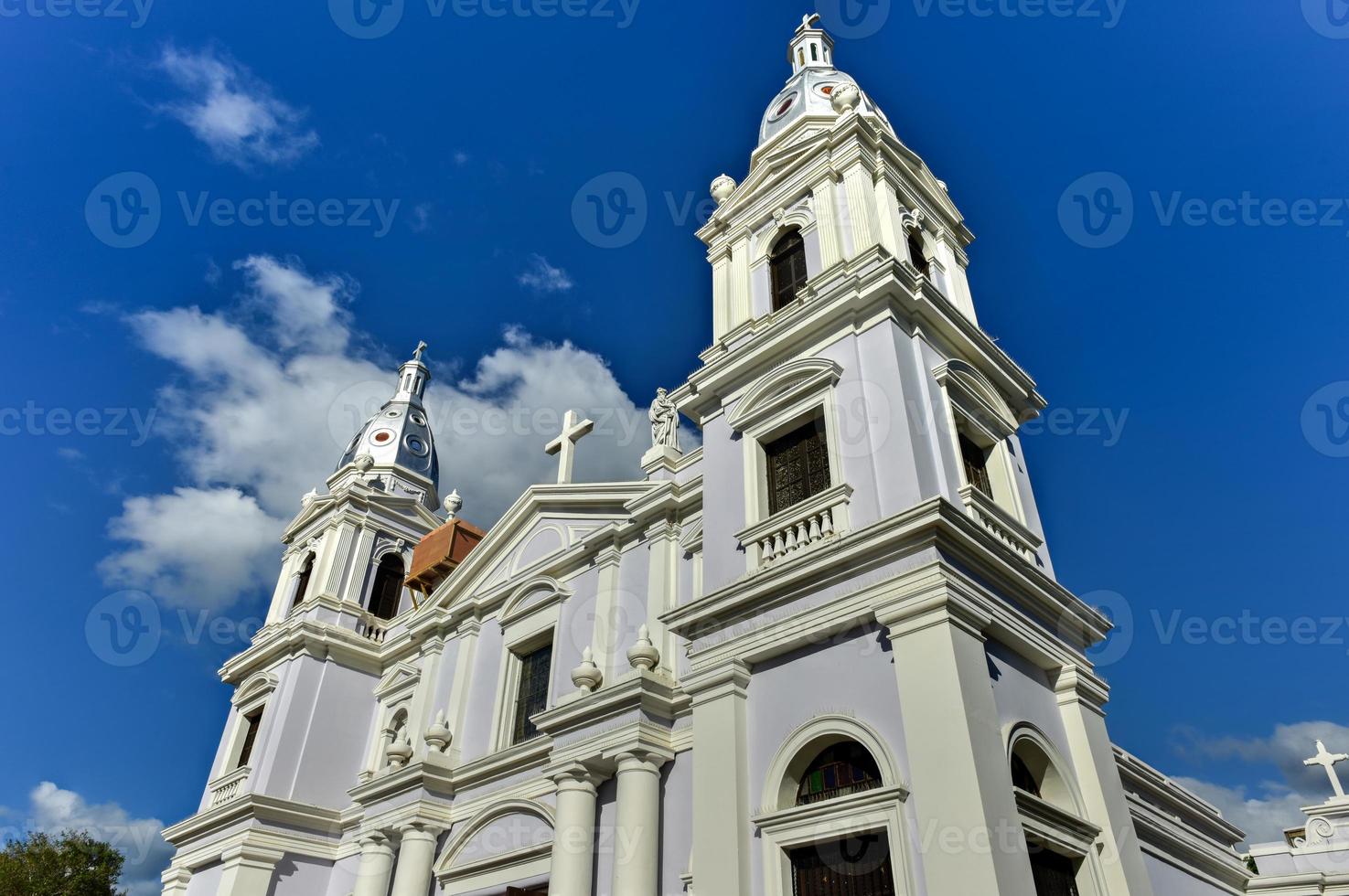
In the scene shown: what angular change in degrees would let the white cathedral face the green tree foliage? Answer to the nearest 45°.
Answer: approximately 90° to its right

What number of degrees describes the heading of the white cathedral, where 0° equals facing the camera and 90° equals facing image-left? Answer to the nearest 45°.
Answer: approximately 45°
